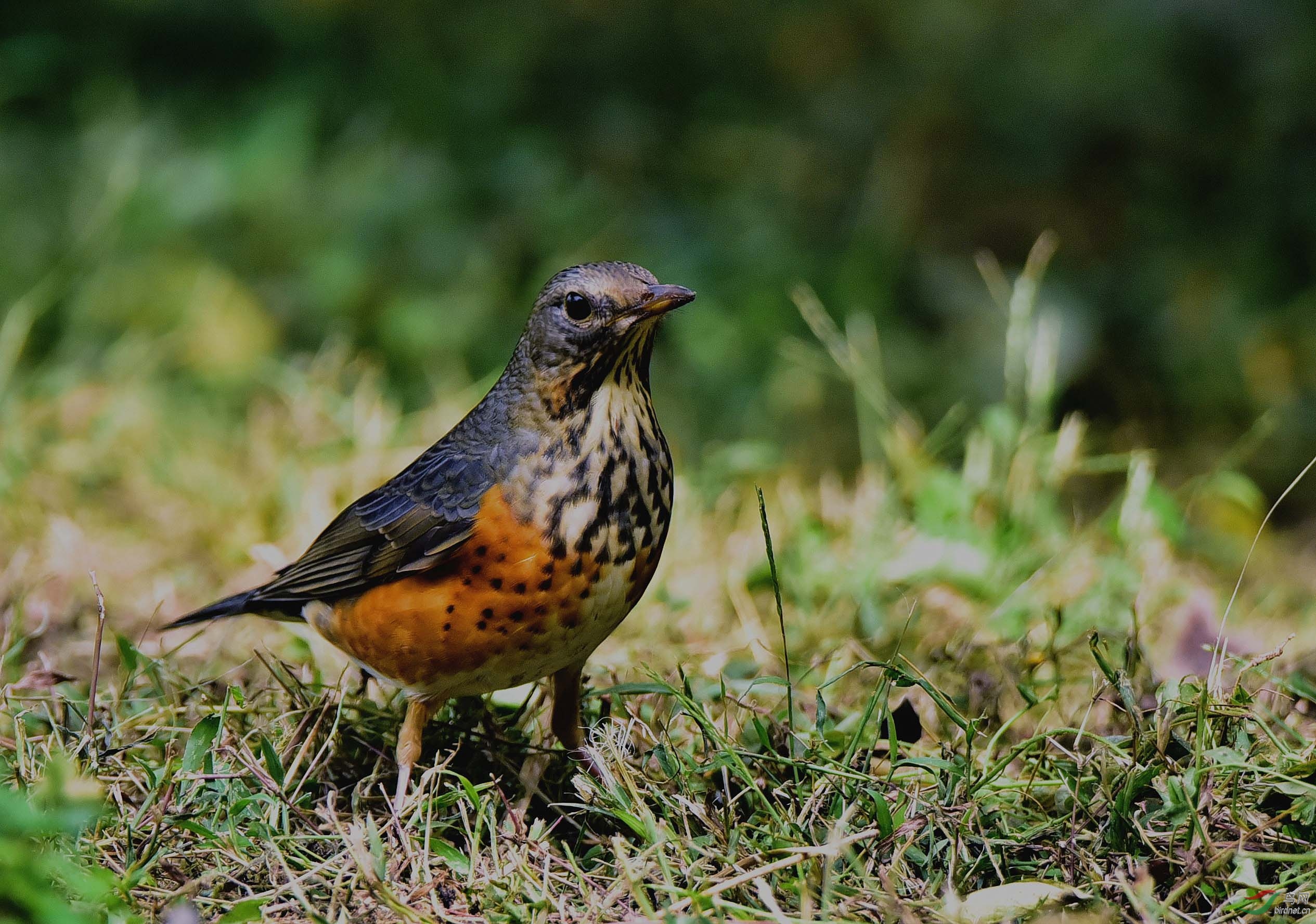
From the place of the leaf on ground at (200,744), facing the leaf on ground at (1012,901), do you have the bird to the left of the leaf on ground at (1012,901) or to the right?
left

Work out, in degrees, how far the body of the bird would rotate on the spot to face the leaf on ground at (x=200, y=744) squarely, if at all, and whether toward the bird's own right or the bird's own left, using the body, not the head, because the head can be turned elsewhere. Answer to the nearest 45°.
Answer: approximately 135° to the bird's own right

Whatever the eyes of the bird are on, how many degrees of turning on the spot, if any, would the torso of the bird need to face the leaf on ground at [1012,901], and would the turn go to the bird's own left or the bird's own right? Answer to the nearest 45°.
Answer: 0° — it already faces it

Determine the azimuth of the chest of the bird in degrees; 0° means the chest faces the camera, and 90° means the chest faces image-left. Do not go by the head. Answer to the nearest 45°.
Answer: approximately 315°
